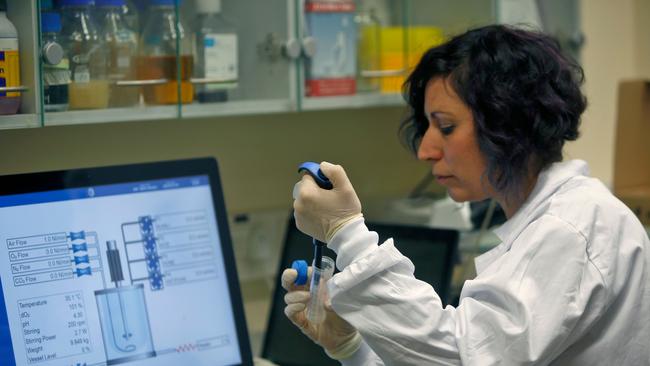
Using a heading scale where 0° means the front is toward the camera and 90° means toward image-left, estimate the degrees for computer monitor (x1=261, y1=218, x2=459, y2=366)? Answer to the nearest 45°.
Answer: approximately 0°

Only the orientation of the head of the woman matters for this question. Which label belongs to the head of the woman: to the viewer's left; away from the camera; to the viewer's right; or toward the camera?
to the viewer's left

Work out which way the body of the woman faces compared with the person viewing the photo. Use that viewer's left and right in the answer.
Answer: facing to the left of the viewer

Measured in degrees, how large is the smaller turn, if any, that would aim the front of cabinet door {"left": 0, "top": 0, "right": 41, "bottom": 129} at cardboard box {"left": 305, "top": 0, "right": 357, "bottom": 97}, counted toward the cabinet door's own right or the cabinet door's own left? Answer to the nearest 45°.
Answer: approximately 135° to the cabinet door's own left

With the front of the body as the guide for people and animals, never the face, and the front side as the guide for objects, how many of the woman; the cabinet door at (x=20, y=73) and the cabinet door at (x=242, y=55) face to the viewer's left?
1

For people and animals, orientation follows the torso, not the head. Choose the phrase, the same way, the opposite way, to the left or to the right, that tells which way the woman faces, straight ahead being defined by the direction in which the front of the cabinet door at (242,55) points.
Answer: to the right

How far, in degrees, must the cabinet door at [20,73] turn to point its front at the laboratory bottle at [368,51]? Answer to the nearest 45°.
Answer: approximately 135° to its left

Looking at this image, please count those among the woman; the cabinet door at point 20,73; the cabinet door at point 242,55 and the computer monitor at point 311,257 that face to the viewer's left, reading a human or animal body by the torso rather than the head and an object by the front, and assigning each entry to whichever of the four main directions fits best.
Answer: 1

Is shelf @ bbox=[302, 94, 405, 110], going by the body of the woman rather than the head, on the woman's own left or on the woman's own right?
on the woman's own right

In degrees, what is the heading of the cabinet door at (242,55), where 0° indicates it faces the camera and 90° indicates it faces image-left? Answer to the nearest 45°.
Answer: approximately 0°
